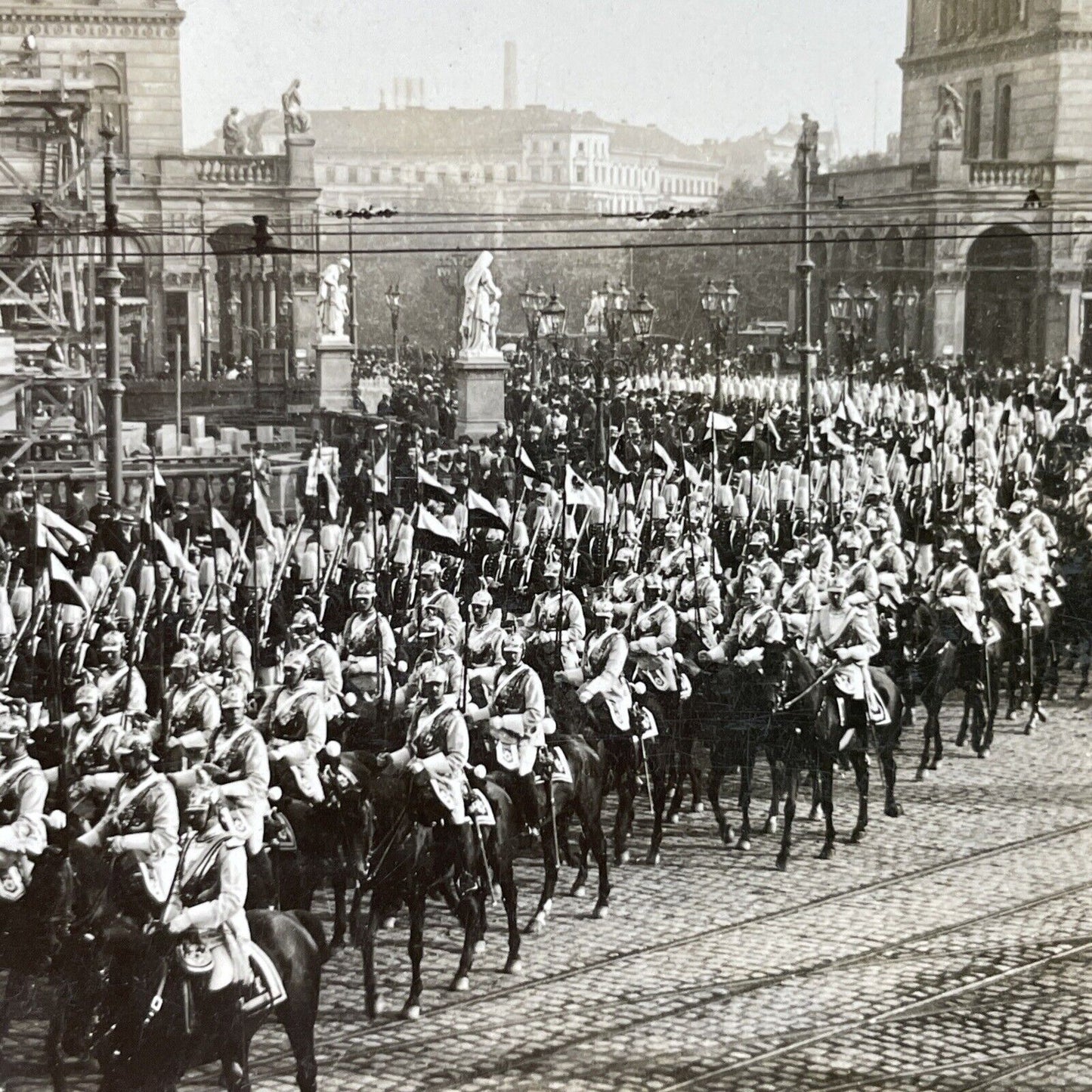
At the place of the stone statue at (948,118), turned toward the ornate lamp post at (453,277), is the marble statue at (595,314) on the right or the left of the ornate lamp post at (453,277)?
right

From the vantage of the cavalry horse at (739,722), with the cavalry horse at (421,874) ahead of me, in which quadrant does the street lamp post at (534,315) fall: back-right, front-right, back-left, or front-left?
back-right

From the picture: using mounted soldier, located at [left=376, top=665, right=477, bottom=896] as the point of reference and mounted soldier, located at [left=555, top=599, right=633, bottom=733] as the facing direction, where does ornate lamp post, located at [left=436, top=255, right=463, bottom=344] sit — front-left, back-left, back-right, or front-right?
front-left

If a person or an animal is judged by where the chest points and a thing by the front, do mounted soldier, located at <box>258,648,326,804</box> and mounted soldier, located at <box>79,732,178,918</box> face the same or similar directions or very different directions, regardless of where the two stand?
same or similar directions

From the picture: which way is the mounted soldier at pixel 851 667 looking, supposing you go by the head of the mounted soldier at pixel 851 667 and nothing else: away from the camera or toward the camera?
toward the camera
